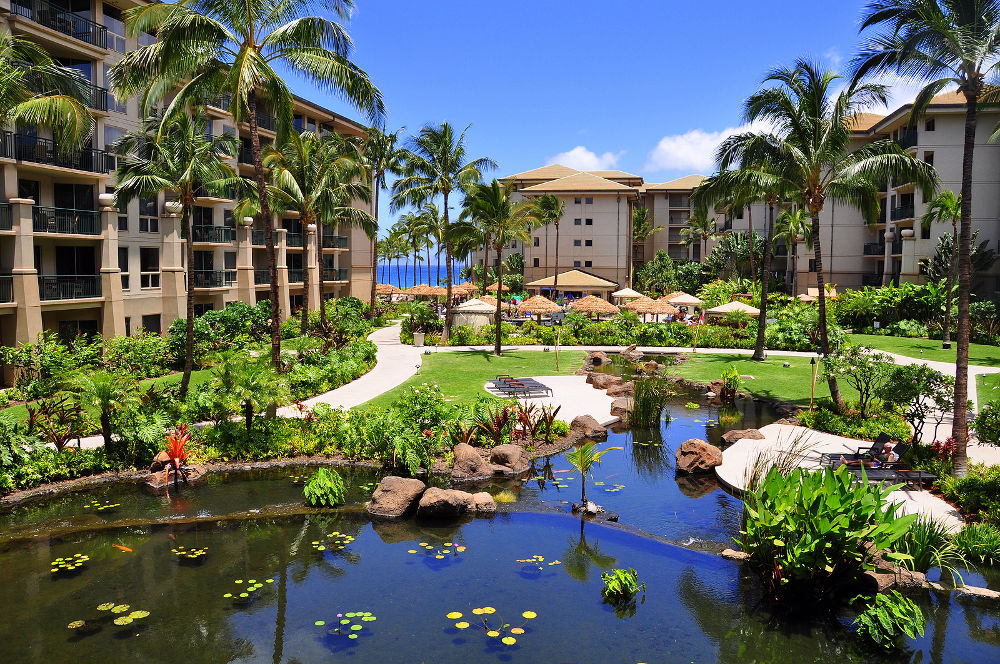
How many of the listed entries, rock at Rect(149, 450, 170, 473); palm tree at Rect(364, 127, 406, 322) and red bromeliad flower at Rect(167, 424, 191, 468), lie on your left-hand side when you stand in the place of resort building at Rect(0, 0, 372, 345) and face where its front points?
1

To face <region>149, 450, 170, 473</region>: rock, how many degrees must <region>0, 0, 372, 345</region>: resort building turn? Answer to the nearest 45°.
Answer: approximately 45° to its right

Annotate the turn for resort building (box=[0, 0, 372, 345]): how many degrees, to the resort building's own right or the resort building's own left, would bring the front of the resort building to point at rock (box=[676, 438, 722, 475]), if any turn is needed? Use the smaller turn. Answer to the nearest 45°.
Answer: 0° — it already faces it

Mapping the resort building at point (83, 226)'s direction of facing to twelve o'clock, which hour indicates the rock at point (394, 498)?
The rock is roughly at 1 o'clock from the resort building.

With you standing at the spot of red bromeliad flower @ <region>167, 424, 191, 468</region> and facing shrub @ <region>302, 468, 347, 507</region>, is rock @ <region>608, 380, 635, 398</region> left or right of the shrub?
left

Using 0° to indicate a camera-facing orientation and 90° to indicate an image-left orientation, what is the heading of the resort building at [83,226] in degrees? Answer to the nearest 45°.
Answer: approximately 315°

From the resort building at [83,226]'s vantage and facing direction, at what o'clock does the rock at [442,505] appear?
The rock is roughly at 1 o'clock from the resort building.
